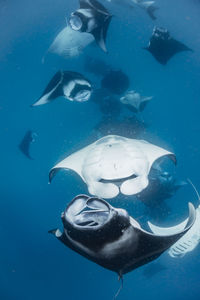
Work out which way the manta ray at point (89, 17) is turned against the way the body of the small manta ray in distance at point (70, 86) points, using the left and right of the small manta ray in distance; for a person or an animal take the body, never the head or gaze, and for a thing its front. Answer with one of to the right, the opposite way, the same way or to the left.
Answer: to the right

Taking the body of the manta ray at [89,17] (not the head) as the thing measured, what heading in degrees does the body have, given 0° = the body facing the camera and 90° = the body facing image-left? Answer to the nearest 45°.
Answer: approximately 45°

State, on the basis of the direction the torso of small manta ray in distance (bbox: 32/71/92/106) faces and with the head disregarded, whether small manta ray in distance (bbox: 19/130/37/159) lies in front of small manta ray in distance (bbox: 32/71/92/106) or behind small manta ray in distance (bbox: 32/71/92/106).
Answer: behind

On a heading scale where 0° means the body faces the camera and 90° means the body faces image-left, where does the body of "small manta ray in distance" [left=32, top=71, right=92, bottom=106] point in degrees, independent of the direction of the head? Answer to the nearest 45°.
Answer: approximately 315°
